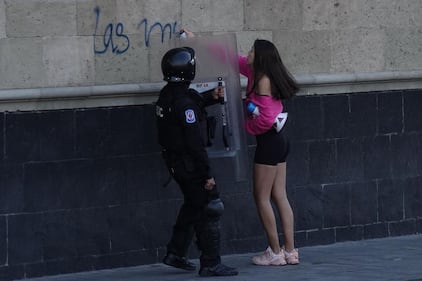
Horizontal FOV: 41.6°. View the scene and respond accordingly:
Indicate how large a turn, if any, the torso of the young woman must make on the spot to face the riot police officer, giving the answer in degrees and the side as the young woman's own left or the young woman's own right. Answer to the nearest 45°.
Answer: approximately 45° to the young woman's own left

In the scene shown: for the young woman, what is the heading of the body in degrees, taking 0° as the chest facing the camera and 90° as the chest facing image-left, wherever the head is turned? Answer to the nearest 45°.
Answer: approximately 90°

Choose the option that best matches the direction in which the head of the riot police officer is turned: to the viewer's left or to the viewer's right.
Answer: to the viewer's right
